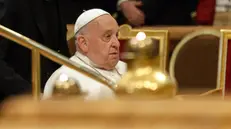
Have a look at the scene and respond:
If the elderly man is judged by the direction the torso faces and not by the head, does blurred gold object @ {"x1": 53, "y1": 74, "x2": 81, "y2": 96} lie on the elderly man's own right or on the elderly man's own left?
on the elderly man's own right
